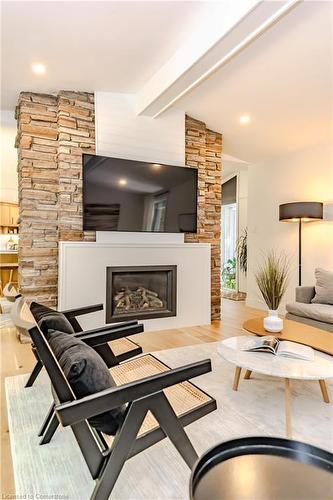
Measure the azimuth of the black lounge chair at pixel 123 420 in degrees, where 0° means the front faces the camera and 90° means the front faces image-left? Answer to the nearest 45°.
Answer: approximately 225°

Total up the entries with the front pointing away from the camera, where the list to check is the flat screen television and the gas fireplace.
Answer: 0

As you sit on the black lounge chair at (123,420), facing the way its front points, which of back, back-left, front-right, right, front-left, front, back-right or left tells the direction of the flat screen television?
front-left

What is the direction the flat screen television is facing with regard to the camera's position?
facing the viewer and to the right of the viewer

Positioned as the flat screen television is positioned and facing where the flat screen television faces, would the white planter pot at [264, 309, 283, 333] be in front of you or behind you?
in front

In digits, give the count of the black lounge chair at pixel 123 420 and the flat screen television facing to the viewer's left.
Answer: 0

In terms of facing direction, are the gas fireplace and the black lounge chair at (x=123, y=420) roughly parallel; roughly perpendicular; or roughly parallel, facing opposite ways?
roughly perpendicular

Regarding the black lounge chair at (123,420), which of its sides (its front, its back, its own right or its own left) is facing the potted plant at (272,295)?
front

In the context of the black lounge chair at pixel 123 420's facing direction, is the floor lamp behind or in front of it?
in front

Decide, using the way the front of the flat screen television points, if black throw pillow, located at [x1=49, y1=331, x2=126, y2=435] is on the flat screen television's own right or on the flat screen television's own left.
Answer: on the flat screen television's own right

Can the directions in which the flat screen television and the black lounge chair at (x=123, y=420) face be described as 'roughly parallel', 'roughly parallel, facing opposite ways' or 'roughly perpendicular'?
roughly perpendicular

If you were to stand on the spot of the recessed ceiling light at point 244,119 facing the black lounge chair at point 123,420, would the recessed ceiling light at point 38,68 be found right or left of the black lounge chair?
right

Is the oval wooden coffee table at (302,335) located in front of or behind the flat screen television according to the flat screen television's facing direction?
in front

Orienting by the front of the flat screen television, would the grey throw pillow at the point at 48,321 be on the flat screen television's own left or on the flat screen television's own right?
on the flat screen television's own right

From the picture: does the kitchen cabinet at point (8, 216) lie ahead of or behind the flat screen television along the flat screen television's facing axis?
behind
